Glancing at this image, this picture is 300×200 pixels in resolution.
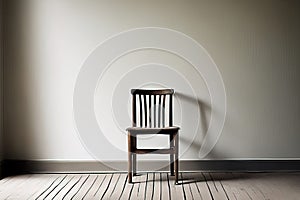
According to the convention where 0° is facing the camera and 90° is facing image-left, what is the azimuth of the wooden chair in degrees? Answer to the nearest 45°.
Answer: approximately 0°
